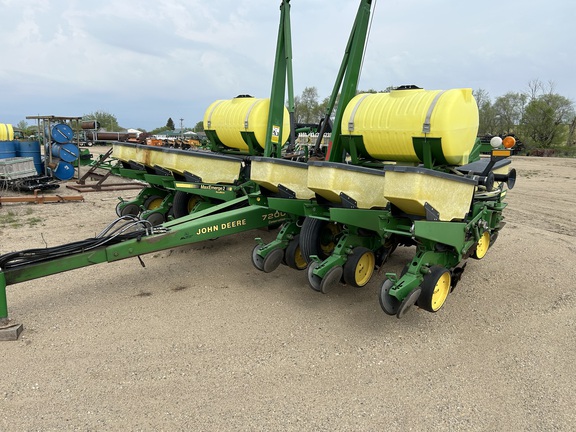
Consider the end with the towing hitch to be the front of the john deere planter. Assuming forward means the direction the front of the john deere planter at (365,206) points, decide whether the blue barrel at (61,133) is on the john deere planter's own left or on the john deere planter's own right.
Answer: on the john deere planter's own right

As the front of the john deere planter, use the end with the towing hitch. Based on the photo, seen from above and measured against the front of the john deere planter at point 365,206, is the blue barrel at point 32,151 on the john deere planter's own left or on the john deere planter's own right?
on the john deere planter's own right

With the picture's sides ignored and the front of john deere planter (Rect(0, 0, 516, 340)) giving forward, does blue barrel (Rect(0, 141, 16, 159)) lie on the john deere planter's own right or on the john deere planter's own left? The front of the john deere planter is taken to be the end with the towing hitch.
on the john deere planter's own right

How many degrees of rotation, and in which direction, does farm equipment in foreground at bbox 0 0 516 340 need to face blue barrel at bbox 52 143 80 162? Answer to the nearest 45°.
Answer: approximately 90° to its right

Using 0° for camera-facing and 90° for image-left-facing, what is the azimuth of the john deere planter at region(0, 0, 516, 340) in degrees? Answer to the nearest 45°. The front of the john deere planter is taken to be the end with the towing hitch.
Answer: approximately 45°

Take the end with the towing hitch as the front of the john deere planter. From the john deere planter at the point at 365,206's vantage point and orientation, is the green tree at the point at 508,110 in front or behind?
behind

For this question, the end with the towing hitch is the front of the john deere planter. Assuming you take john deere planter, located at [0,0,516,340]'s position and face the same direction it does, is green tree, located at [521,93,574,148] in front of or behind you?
behind

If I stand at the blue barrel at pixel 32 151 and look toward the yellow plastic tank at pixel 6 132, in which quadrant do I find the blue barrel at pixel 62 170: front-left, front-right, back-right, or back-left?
back-right
